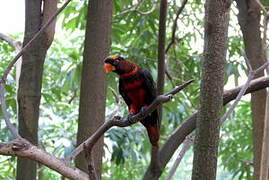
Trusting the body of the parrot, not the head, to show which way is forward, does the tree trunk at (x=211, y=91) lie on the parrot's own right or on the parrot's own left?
on the parrot's own left

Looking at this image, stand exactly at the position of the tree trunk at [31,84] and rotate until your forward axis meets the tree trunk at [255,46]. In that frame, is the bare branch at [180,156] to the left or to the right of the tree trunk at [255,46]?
right

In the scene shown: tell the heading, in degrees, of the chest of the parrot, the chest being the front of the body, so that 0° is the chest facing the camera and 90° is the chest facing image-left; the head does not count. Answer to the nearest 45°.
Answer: approximately 45°
